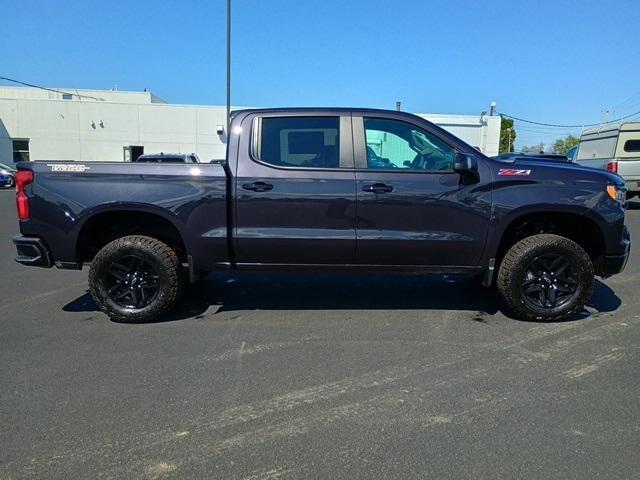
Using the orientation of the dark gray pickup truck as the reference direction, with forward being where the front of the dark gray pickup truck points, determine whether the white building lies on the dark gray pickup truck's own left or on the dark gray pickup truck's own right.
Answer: on the dark gray pickup truck's own left

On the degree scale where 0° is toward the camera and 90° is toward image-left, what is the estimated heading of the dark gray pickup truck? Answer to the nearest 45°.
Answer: approximately 270°
